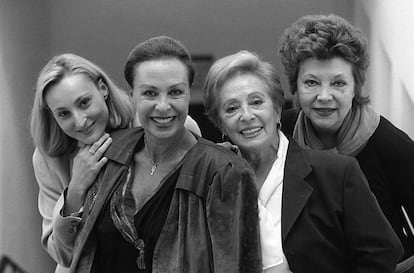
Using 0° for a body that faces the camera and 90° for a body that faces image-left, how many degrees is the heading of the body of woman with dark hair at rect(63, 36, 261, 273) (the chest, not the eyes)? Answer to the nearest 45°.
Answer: approximately 45°

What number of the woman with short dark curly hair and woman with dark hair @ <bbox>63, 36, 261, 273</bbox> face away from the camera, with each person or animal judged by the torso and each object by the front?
0

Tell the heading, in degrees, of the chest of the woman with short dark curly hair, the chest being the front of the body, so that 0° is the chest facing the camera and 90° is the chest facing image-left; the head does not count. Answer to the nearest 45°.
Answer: approximately 45°

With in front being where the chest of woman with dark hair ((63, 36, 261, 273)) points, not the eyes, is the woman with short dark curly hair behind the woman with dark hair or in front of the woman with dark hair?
behind
